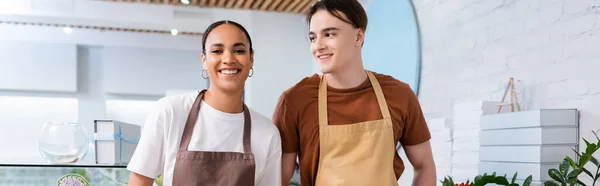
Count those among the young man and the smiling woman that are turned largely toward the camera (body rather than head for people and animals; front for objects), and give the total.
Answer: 2

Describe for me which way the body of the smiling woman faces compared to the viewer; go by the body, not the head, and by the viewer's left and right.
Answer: facing the viewer

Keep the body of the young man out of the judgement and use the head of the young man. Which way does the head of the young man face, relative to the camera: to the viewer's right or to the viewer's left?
to the viewer's left

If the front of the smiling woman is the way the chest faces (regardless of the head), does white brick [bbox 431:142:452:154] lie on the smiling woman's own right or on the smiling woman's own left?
on the smiling woman's own left

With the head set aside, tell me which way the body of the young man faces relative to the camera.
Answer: toward the camera

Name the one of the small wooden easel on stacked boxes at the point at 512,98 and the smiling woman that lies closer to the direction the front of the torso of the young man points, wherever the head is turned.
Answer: the smiling woman

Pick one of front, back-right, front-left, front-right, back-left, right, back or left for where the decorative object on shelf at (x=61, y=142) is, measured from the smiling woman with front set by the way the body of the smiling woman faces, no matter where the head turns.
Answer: back-right
